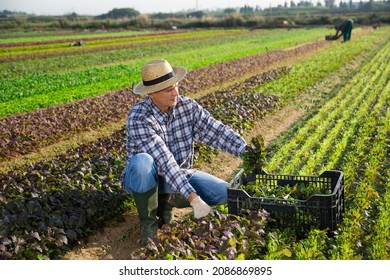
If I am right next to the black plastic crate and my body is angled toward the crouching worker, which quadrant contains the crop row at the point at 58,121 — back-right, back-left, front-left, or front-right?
front-right

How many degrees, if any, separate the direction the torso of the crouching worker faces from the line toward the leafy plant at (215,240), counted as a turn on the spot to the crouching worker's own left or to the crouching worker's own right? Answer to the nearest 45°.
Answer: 0° — they already face it

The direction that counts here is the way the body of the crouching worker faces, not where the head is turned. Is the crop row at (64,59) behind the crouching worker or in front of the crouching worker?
behind

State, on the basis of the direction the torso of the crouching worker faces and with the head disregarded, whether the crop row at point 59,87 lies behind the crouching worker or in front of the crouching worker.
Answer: behind

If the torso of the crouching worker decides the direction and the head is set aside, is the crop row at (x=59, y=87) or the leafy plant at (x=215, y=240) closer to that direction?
the leafy plant

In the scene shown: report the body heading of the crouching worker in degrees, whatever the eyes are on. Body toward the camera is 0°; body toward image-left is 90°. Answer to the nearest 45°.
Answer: approximately 315°

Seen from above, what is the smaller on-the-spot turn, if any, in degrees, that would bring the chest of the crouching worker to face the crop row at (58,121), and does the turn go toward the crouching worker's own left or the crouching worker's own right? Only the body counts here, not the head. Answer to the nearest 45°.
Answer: approximately 180°

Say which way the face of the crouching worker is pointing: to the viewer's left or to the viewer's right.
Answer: to the viewer's right
